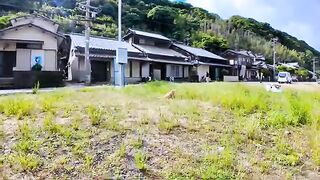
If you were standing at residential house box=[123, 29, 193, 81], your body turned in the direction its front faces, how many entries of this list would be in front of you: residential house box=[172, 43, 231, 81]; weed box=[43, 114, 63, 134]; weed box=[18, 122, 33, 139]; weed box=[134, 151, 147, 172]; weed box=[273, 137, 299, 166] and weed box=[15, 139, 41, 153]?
5

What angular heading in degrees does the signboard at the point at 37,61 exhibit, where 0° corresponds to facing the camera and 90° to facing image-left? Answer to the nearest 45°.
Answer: approximately 0°

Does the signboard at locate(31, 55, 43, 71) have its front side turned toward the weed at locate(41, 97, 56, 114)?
yes

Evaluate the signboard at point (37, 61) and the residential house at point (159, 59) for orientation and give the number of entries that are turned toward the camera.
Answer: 2

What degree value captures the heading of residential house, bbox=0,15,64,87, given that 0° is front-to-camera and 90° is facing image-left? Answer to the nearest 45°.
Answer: approximately 0°

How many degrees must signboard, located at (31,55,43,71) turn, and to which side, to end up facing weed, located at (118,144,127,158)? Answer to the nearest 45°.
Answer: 0° — it already faces it

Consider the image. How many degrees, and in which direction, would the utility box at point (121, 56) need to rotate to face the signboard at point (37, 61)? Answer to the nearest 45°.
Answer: approximately 135° to its right

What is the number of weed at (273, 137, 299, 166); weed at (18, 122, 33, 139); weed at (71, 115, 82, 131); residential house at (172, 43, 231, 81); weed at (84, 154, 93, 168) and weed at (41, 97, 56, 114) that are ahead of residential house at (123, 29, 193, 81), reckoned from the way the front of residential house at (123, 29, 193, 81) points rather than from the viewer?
5

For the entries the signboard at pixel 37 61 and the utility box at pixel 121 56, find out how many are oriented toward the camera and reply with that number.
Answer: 2

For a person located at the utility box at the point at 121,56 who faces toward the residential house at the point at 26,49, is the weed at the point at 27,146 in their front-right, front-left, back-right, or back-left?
back-left
